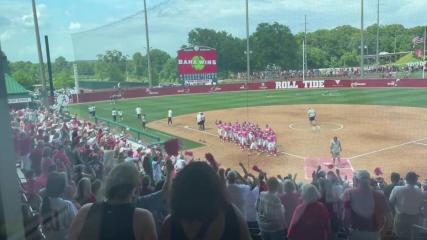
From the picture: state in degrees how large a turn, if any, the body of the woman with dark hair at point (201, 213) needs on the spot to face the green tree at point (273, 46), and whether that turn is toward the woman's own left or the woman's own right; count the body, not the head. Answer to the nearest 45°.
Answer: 0° — they already face it

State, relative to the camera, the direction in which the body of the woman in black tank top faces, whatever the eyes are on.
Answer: away from the camera

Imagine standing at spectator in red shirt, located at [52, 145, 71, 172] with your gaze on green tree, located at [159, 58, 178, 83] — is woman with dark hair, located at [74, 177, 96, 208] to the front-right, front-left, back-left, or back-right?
back-right

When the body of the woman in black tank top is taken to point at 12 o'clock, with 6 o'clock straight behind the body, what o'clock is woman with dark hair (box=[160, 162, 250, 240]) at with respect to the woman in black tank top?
The woman with dark hair is roughly at 4 o'clock from the woman in black tank top.

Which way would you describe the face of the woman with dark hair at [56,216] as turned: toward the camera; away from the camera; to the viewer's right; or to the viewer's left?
away from the camera

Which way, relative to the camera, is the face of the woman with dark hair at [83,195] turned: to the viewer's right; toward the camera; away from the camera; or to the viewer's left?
away from the camera

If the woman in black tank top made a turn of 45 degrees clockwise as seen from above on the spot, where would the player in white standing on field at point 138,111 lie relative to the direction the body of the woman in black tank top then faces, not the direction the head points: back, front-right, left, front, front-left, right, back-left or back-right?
front-left

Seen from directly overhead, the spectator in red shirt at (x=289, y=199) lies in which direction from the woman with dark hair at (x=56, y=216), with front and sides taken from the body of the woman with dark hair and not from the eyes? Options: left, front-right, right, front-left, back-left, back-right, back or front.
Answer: front-right

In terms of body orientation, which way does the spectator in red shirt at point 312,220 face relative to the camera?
away from the camera

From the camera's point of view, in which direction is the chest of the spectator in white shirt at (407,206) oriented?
away from the camera

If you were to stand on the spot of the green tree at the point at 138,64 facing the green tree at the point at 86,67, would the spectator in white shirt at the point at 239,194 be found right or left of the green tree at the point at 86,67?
left

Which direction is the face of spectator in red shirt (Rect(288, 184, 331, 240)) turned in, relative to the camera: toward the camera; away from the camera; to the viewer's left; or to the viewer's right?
away from the camera

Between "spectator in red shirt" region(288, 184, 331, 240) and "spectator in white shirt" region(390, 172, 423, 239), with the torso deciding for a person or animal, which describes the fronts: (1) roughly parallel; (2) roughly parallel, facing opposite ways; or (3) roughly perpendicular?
roughly parallel

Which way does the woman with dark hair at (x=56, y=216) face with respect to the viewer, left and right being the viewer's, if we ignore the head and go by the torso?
facing away from the viewer and to the right of the viewer

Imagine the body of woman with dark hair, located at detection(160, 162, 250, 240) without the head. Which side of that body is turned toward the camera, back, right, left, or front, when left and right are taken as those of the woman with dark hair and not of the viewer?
back

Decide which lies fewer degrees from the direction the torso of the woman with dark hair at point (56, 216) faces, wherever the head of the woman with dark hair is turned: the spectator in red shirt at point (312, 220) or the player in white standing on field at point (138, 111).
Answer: the player in white standing on field
